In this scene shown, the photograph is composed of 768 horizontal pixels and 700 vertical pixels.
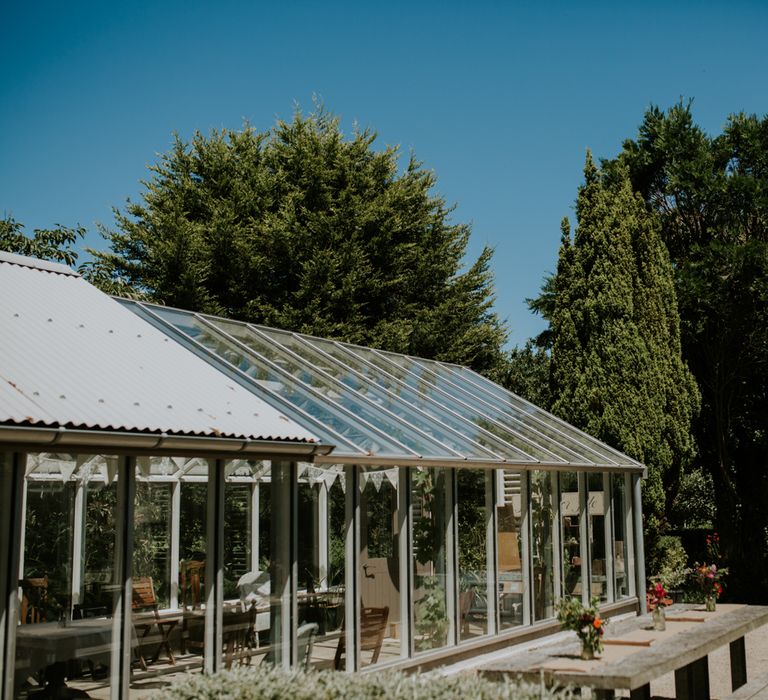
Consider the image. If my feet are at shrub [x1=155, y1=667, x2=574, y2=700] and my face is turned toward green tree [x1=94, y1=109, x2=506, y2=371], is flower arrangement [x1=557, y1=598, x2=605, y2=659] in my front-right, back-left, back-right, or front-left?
front-right

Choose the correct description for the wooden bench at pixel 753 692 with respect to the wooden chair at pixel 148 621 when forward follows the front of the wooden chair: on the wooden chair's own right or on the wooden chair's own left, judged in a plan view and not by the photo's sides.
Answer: on the wooden chair's own left

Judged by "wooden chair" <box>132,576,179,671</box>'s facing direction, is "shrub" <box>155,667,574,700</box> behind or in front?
in front

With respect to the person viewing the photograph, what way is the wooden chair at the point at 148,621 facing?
facing the viewer and to the right of the viewer

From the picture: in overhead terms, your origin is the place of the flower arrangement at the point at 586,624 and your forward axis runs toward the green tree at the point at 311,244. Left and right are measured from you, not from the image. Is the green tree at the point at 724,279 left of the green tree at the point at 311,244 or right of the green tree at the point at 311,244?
right

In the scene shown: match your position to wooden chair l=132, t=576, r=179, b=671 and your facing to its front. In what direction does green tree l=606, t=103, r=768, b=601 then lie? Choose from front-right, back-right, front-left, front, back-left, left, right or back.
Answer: left

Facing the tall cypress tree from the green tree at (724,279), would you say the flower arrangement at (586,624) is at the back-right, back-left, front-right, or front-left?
front-left
